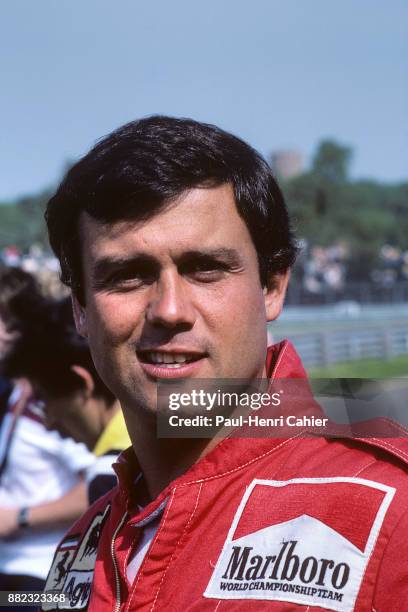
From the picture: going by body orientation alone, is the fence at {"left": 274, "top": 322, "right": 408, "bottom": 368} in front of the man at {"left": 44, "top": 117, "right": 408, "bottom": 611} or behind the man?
behind

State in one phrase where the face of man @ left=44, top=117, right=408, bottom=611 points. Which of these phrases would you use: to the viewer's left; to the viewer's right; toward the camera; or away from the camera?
toward the camera

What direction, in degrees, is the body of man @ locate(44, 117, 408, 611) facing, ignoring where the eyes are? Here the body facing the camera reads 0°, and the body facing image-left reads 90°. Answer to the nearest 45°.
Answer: approximately 45°
